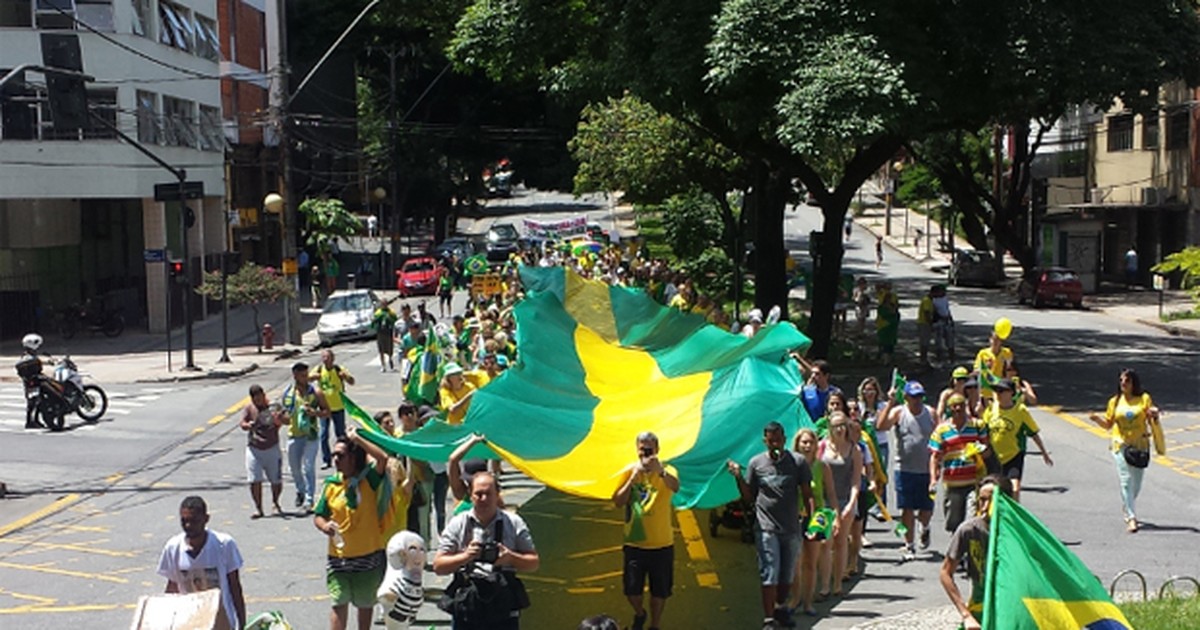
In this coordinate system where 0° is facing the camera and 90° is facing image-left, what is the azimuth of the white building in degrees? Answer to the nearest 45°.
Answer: approximately 315°

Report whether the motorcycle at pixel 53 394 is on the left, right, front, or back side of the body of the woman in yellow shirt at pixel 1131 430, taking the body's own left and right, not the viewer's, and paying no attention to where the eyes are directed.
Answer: right

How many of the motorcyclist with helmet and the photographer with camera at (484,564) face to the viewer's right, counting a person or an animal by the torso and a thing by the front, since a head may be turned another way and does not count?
1

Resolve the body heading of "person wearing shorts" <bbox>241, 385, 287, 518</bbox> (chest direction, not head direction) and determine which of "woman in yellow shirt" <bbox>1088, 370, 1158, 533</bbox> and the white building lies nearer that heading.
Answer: the woman in yellow shirt

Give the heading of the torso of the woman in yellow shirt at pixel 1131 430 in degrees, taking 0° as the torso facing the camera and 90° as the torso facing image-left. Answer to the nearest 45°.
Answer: approximately 0°

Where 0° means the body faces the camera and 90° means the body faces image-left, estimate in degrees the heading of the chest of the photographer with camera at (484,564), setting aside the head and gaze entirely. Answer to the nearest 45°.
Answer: approximately 0°

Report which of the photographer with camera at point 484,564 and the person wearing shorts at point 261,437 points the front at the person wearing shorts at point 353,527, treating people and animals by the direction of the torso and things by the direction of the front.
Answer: the person wearing shorts at point 261,437

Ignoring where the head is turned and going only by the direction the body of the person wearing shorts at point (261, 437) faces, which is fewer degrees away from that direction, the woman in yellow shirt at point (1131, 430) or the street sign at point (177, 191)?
the woman in yellow shirt
